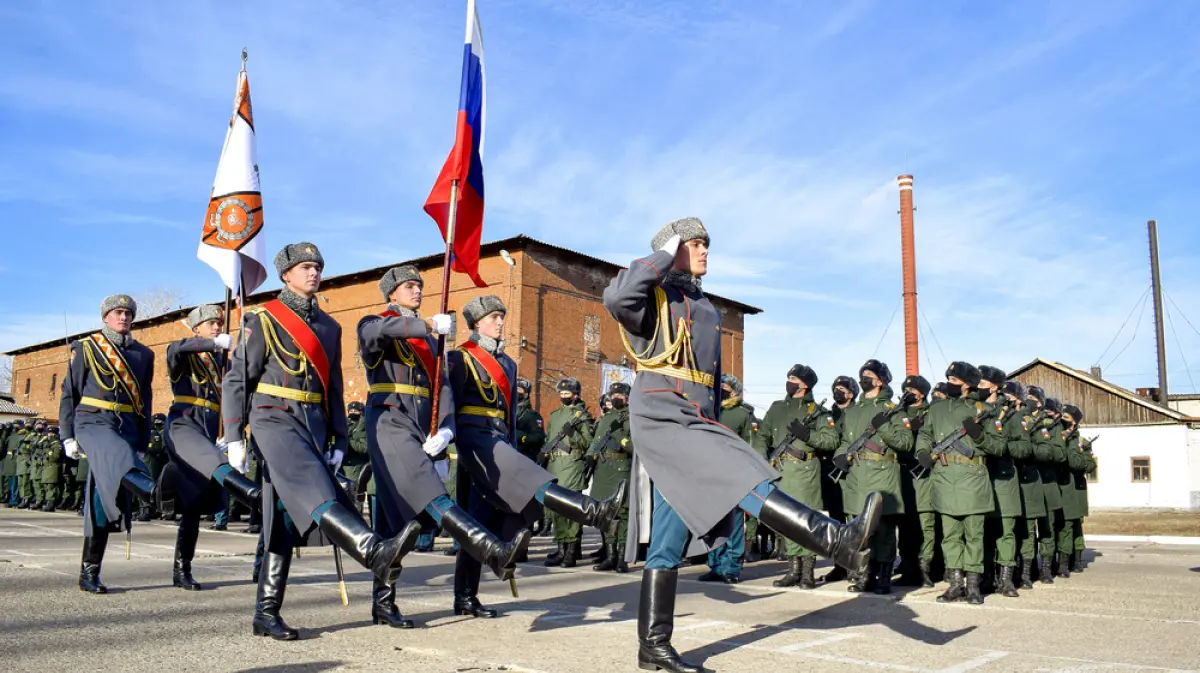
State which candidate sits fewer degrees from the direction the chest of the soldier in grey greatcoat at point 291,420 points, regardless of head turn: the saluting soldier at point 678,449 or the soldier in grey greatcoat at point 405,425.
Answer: the saluting soldier

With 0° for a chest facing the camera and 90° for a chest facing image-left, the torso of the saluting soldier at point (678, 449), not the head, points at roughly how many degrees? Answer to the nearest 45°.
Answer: approximately 315°

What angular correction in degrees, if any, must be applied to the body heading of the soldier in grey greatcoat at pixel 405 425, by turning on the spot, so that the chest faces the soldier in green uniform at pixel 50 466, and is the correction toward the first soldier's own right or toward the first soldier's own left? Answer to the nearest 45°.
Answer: approximately 180°

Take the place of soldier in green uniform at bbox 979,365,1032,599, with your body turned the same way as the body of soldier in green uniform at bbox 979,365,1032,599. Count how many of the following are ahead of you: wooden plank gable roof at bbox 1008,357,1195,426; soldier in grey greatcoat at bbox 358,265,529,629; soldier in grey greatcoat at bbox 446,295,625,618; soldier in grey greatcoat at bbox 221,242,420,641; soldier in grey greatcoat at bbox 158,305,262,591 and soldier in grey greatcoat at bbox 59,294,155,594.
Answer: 5

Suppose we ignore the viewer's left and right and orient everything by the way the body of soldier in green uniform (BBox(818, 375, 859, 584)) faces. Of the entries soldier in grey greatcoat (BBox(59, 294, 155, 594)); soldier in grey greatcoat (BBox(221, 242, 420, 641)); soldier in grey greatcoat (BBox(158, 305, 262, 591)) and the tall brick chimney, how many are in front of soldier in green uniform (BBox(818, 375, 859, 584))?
3

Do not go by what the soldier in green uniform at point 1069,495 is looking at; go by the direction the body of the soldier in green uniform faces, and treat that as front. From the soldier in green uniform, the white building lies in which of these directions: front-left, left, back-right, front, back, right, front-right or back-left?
back-right

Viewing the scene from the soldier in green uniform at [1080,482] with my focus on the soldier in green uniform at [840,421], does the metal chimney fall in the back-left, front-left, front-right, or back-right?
back-right

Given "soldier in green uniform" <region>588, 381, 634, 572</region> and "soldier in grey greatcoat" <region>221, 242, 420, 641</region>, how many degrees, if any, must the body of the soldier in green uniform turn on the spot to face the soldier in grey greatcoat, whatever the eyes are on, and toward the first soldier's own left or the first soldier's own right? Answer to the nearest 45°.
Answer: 0° — they already face them
